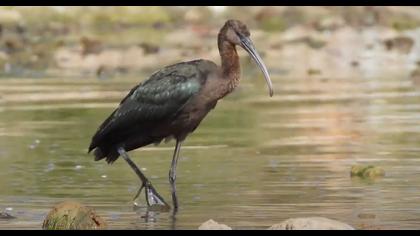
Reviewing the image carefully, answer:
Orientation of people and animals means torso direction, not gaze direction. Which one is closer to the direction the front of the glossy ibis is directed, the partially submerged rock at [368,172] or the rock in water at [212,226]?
the partially submerged rock

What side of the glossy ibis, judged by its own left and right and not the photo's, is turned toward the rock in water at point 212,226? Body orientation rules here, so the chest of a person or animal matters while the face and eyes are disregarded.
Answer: right

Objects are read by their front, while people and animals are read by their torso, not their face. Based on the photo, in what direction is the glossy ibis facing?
to the viewer's right

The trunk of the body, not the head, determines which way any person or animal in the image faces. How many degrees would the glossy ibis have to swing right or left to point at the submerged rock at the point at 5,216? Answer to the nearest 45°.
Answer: approximately 135° to its right

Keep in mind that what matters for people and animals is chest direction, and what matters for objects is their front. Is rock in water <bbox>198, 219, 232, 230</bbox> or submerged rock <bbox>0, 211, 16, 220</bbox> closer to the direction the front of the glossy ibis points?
the rock in water
